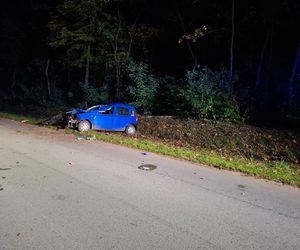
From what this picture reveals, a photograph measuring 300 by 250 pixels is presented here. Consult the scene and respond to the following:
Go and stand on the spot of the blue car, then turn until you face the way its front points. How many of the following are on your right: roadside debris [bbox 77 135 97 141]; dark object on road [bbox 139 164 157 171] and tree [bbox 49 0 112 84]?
1

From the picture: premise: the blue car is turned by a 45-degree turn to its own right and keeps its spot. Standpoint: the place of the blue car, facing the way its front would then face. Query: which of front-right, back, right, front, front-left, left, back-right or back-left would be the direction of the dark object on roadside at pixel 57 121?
front

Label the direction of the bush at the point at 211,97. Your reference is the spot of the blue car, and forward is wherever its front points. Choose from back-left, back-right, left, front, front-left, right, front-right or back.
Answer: back

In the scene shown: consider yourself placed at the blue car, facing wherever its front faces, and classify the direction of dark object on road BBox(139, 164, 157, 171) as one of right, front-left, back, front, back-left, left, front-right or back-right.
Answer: left

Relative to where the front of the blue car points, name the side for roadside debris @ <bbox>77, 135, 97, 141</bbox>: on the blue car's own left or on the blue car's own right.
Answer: on the blue car's own left

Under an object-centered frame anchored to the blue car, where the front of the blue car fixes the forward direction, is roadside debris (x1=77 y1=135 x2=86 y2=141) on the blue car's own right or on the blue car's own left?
on the blue car's own left

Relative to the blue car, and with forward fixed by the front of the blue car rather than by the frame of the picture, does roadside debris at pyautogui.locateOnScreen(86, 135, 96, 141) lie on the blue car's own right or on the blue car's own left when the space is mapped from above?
on the blue car's own left

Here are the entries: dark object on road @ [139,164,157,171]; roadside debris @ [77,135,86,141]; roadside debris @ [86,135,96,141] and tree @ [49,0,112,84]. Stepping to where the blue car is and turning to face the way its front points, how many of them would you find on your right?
1

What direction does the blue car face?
to the viewer's left
